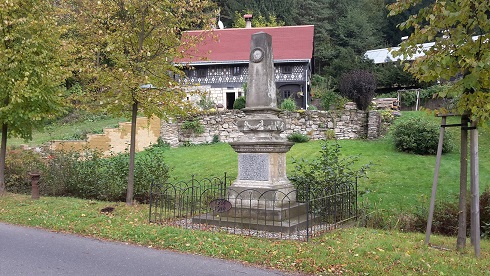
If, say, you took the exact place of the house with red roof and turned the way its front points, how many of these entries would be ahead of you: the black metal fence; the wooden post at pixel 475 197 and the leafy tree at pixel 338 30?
2

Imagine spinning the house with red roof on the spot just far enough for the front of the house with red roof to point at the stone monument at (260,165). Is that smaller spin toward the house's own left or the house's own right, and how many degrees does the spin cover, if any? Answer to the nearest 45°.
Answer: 0° — it already faces it

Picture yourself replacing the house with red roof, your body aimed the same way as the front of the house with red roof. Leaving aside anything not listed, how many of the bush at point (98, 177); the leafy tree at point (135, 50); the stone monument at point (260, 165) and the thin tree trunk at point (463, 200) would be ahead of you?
4

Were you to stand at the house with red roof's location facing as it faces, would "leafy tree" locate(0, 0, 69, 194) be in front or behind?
in front

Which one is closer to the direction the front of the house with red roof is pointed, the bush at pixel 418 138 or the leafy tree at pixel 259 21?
the bush

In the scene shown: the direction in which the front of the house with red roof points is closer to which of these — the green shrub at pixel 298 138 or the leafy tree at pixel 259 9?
the green shrub

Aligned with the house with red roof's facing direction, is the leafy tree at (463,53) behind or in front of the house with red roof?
in front

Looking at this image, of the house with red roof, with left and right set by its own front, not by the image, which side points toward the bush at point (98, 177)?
front

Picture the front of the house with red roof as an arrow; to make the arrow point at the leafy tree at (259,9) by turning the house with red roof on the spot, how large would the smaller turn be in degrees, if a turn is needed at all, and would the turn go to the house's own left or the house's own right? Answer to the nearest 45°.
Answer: approximately 180°

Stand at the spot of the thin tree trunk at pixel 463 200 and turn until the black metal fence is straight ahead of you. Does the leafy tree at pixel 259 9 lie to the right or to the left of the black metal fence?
right

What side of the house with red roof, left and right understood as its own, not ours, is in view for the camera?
front

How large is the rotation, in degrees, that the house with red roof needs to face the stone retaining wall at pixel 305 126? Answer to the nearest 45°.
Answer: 0° — it already faces it

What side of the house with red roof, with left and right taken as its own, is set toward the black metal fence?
front

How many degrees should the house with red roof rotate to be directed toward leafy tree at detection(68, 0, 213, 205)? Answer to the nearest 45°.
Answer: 0° — it already faces it

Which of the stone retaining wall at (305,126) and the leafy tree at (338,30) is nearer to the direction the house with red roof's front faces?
the stone retaining wall

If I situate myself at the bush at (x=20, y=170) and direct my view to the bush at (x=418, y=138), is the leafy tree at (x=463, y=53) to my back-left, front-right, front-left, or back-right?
front-right

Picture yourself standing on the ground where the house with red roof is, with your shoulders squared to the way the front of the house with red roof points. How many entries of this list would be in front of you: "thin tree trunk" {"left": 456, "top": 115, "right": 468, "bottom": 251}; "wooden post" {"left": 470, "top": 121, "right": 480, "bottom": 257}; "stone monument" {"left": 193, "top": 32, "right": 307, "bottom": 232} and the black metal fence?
4
